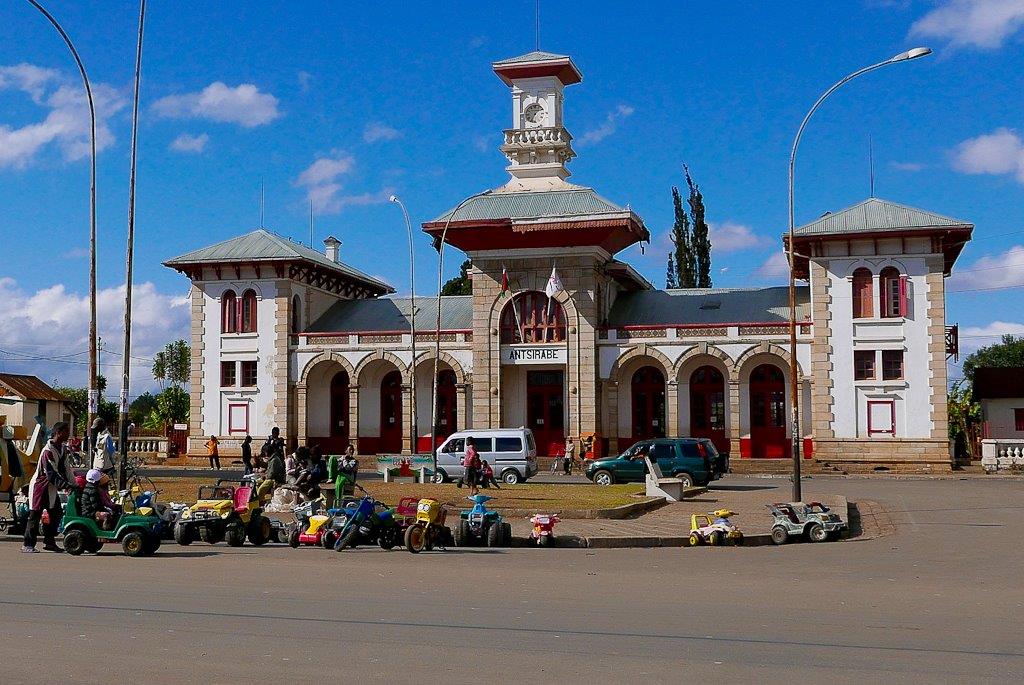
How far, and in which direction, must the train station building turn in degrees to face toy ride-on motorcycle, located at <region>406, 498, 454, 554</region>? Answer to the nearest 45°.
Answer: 0° — it already faces it

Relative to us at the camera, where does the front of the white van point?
facing to the left of the viewer

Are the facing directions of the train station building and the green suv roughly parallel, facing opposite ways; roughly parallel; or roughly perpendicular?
roughly perpendicular

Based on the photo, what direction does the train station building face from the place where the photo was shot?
facing the viewer

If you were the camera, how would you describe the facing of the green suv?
facing to the left of the viewer

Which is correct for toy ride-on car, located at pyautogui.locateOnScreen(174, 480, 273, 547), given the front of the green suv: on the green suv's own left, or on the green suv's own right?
on the green suv's own left

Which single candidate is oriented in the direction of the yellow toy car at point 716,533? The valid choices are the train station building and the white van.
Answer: the train station building

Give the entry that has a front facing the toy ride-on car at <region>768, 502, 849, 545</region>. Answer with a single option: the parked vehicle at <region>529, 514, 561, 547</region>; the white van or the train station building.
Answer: the train station building

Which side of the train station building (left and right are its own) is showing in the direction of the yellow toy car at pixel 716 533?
front

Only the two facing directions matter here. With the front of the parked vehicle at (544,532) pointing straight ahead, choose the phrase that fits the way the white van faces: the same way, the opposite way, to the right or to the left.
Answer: to the right

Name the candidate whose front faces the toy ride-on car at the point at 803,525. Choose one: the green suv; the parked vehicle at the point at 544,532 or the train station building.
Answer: the train station building

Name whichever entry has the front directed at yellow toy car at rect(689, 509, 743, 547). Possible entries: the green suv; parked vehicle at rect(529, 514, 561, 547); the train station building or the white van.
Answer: the train station building

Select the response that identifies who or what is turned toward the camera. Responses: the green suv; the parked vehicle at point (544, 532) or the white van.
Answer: the parked vehicle

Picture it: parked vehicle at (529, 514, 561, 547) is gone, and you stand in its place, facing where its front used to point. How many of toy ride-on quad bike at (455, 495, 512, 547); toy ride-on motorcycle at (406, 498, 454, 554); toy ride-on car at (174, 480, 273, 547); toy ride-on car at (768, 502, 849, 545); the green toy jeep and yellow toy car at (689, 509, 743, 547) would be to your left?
2

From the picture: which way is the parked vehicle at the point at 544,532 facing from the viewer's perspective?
toward the camera

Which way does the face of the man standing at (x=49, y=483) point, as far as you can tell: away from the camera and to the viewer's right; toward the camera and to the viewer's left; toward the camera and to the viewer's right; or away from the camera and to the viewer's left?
toward the camera and to the viewer's right

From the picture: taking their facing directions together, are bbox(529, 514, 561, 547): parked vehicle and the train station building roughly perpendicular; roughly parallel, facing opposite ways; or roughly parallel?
roughly parallel
